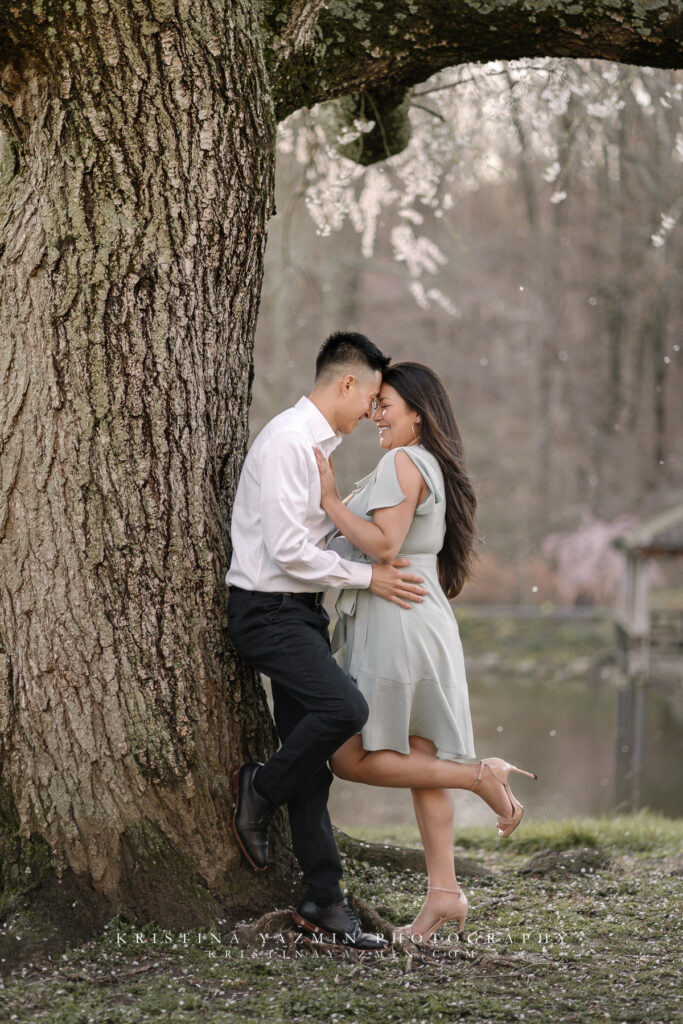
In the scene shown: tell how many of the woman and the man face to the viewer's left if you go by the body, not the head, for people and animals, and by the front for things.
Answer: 1

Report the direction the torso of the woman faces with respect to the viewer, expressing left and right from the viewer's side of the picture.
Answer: facing to the left of the viewer

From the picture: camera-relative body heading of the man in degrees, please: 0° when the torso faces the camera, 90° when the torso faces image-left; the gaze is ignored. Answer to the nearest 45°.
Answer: approximately 270°

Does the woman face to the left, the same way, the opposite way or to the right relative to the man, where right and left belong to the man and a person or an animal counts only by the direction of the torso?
the opposite way

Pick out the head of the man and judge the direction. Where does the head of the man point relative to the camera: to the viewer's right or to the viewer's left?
to the viewer's right

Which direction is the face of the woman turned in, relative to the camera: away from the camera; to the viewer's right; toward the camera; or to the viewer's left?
to the viewer's left
